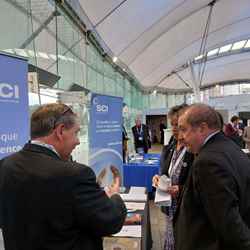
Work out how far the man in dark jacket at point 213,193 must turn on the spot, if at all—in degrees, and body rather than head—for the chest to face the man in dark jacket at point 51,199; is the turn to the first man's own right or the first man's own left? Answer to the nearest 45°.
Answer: approximately 45° to the first man's own left

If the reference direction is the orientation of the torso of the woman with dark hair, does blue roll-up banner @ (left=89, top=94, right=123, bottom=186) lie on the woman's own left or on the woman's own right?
on the woman's own right

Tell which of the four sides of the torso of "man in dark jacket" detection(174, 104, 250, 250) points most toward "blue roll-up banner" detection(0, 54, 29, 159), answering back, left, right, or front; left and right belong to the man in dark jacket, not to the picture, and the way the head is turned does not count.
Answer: front

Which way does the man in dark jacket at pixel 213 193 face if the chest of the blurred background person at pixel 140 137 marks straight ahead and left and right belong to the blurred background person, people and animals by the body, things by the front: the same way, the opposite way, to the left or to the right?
to the right

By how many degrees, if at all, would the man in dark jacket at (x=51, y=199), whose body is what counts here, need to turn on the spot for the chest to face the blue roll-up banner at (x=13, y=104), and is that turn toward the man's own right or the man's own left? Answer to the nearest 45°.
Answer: approximately 45° to the man's own left

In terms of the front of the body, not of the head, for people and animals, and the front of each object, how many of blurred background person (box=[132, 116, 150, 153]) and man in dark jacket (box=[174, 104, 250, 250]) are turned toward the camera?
1

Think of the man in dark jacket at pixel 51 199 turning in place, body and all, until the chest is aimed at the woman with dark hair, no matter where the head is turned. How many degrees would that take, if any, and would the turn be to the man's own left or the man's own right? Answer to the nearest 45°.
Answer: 0° — they already face them

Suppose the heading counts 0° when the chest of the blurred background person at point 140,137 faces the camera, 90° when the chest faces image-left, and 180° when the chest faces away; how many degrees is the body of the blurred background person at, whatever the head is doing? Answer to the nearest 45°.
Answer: approximately 0°

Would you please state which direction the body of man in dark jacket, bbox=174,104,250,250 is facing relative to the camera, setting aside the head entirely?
to the viewer's left

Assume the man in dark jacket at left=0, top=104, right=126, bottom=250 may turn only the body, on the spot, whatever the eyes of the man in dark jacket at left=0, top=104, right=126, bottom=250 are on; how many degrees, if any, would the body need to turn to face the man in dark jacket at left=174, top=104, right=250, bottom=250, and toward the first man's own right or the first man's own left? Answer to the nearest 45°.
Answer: approximately 45° to the first man's own right

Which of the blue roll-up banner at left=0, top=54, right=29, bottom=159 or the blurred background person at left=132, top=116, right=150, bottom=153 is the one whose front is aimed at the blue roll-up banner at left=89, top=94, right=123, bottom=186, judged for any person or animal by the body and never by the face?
the blurred background person

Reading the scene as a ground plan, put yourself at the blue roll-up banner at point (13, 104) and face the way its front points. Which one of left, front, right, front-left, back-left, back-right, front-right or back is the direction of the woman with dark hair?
front-left

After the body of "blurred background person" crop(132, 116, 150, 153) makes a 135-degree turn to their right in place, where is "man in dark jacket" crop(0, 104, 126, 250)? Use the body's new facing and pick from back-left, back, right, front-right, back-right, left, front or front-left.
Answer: back-left
